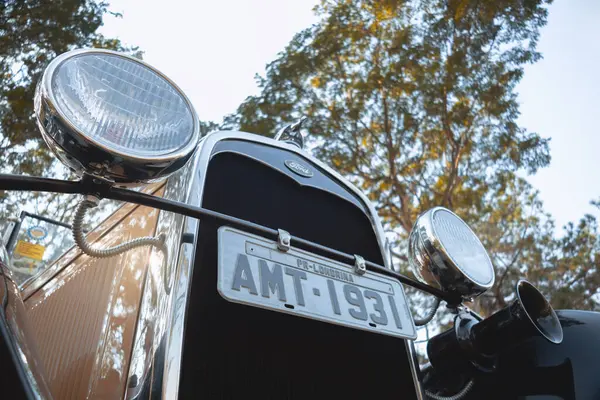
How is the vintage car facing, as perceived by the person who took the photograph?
facing the viewer and to the right of the viewer
